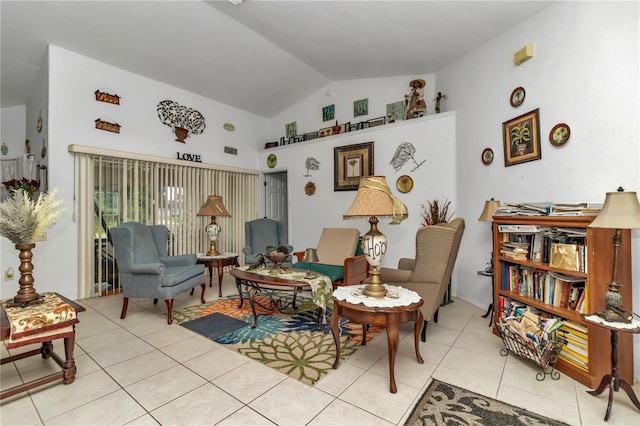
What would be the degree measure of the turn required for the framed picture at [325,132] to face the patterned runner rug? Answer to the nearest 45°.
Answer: approximately 45° to its left

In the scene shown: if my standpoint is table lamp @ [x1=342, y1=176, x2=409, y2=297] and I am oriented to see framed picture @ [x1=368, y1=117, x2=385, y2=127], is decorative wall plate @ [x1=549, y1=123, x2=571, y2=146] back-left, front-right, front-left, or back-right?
front-right

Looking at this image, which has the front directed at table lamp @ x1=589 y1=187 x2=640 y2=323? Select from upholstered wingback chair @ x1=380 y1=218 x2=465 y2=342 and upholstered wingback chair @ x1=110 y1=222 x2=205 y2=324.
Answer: upholstered wingback chair @ x1=110 y1=222 x2=205 y2=324

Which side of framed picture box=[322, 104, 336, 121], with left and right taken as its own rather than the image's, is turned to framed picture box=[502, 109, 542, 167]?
left

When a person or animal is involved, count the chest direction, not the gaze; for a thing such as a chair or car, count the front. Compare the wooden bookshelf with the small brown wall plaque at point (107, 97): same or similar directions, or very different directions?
very different directions

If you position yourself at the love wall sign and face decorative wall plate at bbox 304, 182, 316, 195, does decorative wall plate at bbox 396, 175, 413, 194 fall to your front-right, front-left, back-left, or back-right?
front-right

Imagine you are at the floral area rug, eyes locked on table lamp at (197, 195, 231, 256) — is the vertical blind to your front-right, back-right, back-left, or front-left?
front-left

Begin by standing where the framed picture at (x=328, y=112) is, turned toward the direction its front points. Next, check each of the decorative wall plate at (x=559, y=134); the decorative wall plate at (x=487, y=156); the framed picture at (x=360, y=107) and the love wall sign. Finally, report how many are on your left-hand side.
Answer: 3

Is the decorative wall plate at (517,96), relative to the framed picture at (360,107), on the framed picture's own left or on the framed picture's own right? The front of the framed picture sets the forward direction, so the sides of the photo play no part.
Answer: on the framed picture's own left

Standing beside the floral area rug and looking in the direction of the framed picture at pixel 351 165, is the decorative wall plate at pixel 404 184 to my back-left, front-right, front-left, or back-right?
front-right

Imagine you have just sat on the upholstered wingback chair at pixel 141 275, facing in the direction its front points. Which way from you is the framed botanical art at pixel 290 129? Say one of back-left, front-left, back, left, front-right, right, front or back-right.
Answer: left
